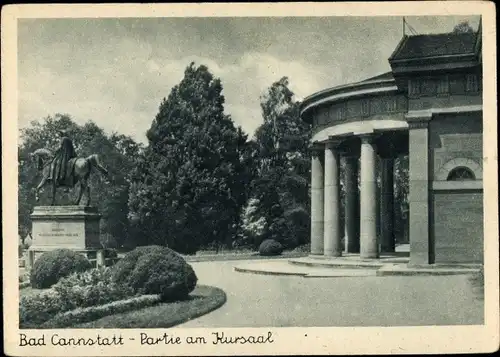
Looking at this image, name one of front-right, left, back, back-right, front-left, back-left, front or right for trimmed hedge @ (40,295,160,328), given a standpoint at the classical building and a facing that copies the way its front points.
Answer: front-left

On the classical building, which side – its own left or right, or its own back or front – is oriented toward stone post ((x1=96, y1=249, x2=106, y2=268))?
front

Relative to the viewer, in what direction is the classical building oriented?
to the viewer's left

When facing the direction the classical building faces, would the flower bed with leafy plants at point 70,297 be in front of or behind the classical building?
in front

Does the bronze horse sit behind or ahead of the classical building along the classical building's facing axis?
ahead

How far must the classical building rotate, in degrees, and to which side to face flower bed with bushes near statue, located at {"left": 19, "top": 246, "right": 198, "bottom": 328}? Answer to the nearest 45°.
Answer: approximately 45° to its left
